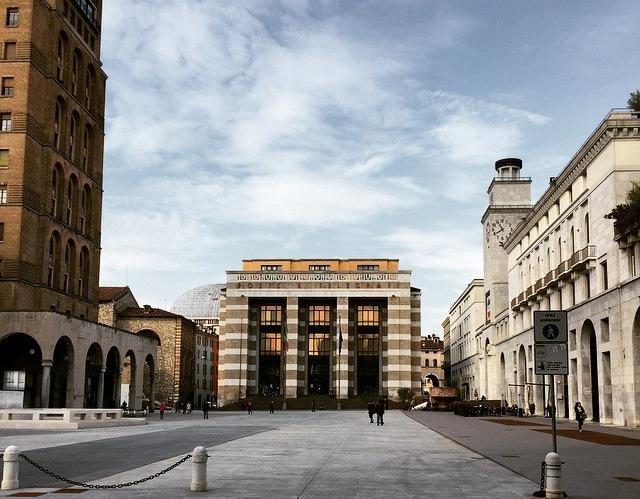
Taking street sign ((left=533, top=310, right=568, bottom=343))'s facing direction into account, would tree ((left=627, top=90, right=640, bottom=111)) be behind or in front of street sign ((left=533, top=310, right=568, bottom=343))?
behind

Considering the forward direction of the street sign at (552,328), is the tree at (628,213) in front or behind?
behind

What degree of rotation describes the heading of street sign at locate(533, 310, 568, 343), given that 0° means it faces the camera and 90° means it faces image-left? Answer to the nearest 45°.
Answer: approximately 0°

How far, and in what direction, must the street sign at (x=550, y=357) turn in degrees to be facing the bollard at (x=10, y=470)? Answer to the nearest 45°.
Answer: approximately 90° to its right

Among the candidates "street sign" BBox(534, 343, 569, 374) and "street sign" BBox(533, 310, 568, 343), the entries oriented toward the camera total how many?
2

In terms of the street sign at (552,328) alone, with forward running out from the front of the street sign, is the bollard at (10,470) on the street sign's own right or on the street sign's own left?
on the street sign's own right

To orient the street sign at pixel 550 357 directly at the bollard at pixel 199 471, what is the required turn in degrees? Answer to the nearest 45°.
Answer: approximately 90° to its right
